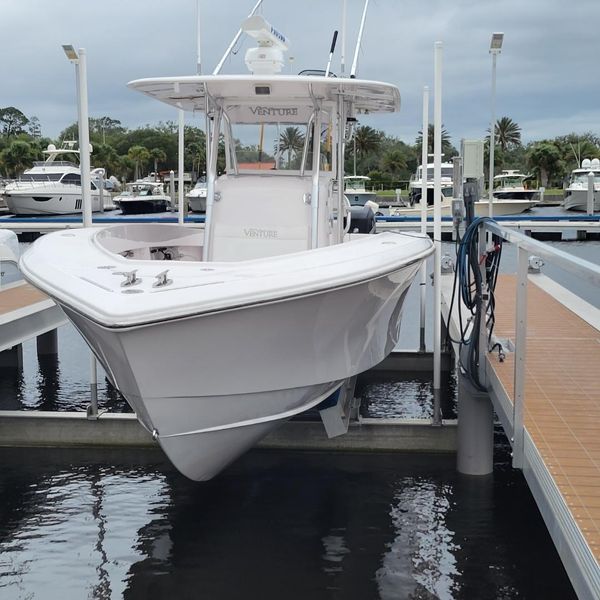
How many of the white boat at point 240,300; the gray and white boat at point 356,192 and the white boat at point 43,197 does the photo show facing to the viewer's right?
0

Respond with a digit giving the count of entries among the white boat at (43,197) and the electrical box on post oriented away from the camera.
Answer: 0

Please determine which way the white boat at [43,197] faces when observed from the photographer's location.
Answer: facing the viewer and to the left of the viewer

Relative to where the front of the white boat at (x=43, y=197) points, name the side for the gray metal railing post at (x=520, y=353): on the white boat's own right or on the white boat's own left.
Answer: on the white boat's own left

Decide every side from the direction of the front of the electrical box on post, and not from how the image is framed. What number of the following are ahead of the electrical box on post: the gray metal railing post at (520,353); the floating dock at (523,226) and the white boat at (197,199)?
1

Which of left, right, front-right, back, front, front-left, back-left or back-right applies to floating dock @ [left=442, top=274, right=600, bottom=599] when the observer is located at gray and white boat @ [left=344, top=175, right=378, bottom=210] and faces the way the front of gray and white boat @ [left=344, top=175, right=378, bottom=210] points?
front-left

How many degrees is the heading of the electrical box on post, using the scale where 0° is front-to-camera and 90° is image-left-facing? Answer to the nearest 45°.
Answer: approximately 0°

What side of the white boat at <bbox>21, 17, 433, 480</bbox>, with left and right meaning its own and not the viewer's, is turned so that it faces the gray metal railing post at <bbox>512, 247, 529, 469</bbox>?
left
